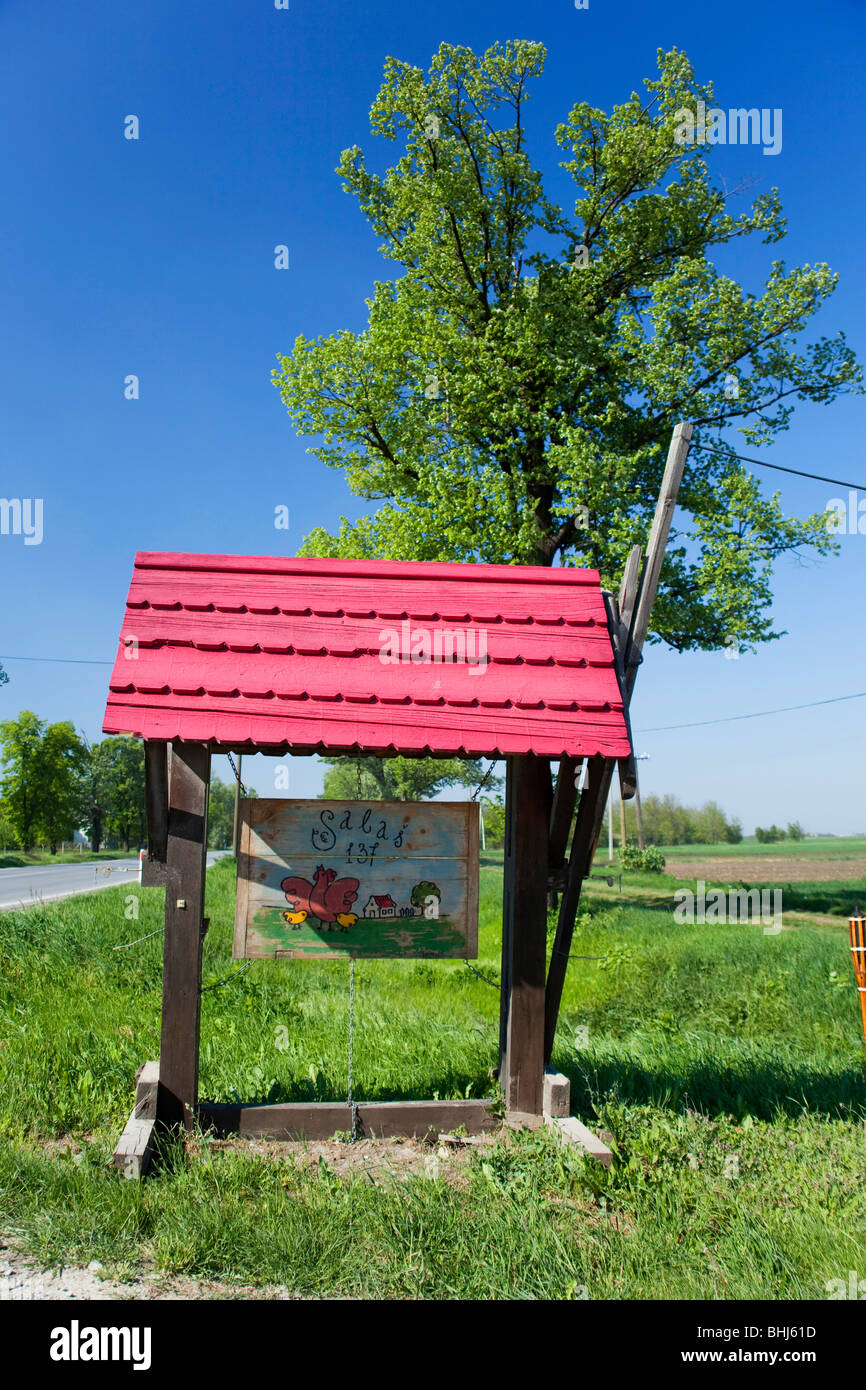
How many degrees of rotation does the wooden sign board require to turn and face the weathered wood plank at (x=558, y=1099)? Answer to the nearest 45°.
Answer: approximately 90° to its left

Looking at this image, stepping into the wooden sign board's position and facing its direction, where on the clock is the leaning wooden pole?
The leaning wooden pole is roughly at 9 o'clock from the wooden sign board.

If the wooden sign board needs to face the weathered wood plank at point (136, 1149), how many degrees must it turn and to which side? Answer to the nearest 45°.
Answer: approximately 45° to its right

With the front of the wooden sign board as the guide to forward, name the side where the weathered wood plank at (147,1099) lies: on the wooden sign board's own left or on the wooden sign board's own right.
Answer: on the wooden sign board's own right

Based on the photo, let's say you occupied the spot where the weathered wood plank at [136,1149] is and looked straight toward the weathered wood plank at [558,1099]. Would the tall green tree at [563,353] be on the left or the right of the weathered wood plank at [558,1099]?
left

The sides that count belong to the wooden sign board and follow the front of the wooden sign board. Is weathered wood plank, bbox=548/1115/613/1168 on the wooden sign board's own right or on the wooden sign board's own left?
on the wooden sign board's own left

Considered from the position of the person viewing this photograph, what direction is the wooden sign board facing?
facing the viewer

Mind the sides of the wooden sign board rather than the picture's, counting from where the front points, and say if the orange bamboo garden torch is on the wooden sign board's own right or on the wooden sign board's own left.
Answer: on the wooden sign board's own left
